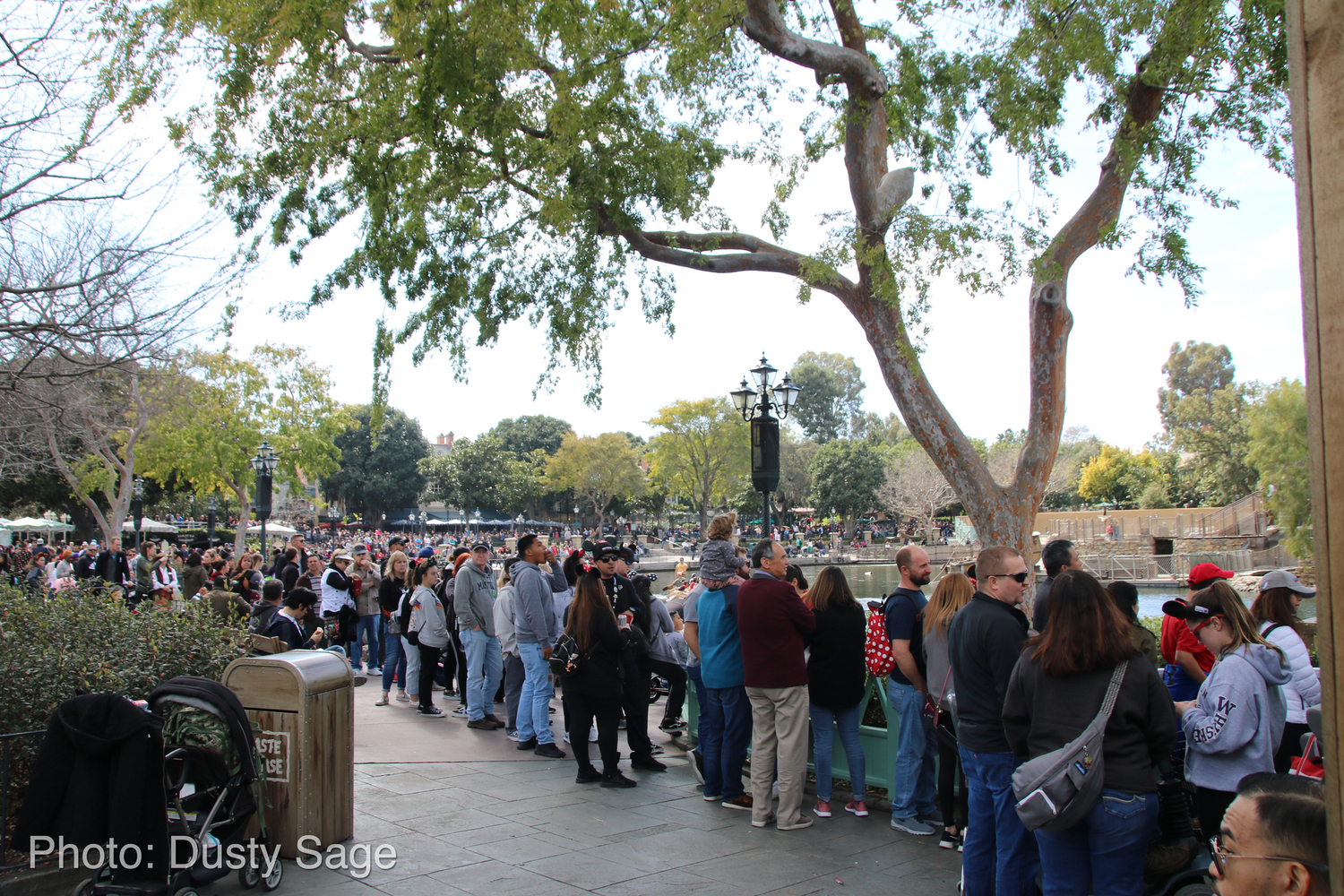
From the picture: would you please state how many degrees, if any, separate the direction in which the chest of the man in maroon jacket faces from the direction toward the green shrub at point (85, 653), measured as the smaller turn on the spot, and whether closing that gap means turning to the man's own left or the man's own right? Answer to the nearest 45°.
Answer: approximately 135° to the man's own left

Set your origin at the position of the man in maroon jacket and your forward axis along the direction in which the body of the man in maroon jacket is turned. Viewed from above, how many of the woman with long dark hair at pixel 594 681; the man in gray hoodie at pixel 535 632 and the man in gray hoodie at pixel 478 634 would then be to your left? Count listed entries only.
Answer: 3

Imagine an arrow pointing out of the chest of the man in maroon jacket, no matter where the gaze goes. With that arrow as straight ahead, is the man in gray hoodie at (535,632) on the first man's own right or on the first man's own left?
on the first man's own left

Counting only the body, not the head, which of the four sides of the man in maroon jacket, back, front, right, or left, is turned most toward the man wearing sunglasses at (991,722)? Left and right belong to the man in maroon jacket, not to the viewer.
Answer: right

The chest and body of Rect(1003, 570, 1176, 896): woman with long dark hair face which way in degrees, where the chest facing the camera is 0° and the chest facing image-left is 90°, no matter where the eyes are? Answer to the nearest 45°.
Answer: approximately 180°

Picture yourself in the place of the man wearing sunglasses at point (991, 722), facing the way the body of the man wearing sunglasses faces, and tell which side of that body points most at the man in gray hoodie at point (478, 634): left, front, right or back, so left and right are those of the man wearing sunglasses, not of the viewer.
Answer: left
